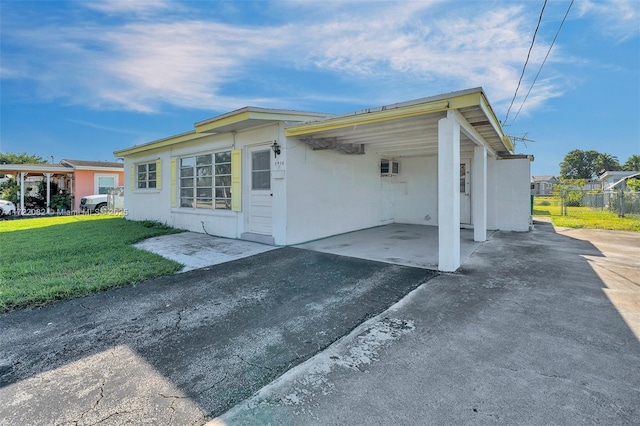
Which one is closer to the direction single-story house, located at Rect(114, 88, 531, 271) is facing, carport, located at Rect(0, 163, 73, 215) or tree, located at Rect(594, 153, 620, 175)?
the carport

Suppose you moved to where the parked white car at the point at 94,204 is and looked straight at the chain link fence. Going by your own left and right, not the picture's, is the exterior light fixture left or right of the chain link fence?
right

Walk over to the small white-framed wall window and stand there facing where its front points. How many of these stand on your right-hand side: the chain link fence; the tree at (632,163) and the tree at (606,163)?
0

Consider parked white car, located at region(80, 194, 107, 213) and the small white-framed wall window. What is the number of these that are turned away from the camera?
0

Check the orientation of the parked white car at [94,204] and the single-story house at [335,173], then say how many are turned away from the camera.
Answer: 0

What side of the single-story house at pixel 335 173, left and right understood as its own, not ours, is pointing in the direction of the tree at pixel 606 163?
back

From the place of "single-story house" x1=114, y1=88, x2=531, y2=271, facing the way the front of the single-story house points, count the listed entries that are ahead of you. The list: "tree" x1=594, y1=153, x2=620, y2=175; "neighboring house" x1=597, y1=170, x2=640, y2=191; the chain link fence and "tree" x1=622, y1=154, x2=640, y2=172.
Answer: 0

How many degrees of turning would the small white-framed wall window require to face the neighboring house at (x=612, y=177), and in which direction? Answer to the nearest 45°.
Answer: approximately 90° to its left

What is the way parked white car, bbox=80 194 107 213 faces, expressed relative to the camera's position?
facing the viewer and to the left of the viewer
